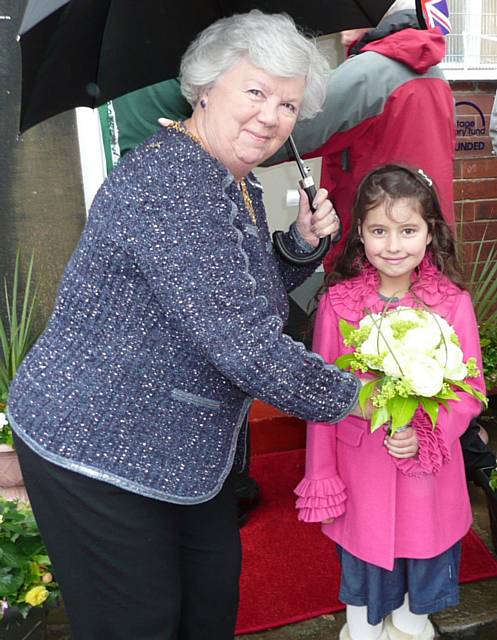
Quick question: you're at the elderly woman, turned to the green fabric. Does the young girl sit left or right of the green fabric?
right

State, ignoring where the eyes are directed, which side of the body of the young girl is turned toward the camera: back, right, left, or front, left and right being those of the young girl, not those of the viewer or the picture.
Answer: front

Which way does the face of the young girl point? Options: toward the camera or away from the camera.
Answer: toward the camera

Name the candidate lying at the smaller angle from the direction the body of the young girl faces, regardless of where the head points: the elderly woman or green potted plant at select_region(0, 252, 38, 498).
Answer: the elderly woman
